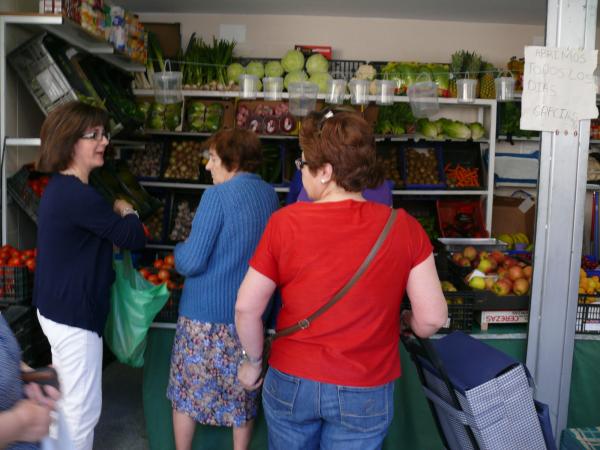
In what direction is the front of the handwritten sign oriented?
toward the camera

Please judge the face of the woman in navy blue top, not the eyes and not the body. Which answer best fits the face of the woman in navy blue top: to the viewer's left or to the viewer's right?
to the viewer's right

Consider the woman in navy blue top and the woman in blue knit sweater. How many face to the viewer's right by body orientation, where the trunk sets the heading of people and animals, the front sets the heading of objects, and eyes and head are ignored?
1

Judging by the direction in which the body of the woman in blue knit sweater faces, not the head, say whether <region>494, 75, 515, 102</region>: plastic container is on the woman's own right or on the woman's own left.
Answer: on the woman's own right

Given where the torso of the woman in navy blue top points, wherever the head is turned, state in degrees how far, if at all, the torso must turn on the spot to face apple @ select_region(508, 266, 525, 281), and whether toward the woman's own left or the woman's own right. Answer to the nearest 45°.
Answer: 0° — they already face it

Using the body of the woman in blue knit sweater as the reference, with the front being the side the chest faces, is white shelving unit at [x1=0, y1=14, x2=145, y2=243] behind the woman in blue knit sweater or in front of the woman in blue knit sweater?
in front

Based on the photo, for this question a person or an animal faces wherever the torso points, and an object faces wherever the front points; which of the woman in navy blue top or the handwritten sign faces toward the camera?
the handwritten sign

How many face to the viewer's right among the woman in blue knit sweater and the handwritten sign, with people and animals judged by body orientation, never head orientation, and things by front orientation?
0

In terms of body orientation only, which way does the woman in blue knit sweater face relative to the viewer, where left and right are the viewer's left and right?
facing away from the viewer and to the left of the viewer

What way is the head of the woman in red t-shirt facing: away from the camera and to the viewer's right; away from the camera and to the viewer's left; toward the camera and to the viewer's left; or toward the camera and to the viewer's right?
away from the camera and to the viewer's left

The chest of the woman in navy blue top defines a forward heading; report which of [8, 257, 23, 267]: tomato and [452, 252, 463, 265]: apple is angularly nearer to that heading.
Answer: the apple

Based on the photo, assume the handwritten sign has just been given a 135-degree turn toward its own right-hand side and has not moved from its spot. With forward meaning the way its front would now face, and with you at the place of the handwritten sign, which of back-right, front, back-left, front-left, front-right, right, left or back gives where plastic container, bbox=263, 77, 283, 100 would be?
front

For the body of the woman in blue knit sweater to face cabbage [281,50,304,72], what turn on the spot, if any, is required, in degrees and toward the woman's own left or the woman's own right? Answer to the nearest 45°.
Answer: approximately 45° to the woman's own right

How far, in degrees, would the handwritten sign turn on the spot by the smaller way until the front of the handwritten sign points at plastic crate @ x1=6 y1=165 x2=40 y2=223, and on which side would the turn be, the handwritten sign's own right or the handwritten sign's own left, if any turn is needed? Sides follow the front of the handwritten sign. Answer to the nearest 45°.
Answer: approximately 90° to the handwritten sign's own right

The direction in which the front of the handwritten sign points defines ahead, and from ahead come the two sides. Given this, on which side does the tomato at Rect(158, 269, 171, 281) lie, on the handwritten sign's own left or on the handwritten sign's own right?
on the handwritten sign's own right

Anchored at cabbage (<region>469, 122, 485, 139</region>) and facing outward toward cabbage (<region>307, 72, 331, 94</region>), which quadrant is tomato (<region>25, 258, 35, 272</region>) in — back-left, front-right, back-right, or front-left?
front-left

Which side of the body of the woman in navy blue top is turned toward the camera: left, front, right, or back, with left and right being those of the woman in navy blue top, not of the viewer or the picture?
right

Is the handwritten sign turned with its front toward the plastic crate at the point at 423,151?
no
